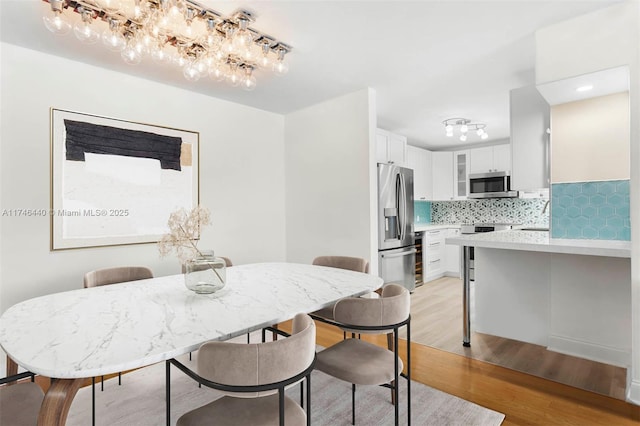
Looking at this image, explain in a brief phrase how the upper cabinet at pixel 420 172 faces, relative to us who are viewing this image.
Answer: facing the viewer and to the right of the viewer

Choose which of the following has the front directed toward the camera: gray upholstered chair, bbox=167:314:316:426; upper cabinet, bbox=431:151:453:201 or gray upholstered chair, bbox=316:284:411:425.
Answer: the upper cabinet

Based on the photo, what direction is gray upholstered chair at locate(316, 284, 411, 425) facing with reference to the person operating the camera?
facing away from the viewer and to the left of the viewer

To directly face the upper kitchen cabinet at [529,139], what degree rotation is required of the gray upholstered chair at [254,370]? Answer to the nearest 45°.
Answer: approximately 90° to its right

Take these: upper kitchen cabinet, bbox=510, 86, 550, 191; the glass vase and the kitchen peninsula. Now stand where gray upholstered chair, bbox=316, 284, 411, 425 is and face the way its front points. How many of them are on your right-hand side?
2

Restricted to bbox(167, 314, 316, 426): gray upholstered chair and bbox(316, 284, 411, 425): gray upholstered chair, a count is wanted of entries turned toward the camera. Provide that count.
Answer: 0

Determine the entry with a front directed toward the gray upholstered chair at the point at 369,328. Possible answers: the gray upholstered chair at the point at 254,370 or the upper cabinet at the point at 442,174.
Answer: the upper cabinet

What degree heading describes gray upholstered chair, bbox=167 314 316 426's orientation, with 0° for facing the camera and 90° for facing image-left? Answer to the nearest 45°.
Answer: approximately 135°

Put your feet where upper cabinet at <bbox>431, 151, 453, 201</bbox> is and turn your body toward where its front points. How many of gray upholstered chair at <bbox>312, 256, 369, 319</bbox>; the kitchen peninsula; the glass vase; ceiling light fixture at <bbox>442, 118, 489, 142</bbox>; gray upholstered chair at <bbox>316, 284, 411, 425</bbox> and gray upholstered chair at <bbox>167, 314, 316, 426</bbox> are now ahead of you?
6

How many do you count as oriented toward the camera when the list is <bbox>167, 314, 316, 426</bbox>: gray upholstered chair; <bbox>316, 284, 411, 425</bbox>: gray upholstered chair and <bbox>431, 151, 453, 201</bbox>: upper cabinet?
1

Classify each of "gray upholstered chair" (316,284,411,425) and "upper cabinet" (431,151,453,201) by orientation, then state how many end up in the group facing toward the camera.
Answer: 1

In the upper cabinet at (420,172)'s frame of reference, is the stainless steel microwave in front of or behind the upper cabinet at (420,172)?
in front

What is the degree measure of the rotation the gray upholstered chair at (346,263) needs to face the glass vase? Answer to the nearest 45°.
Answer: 0° — it already faces it

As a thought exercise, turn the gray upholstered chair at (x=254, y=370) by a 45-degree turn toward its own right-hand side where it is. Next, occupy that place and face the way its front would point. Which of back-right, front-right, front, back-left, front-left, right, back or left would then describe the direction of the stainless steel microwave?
front-right

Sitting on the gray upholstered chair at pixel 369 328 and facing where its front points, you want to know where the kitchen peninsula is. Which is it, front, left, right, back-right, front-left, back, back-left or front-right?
right

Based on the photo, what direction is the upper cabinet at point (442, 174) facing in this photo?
toward the camera
